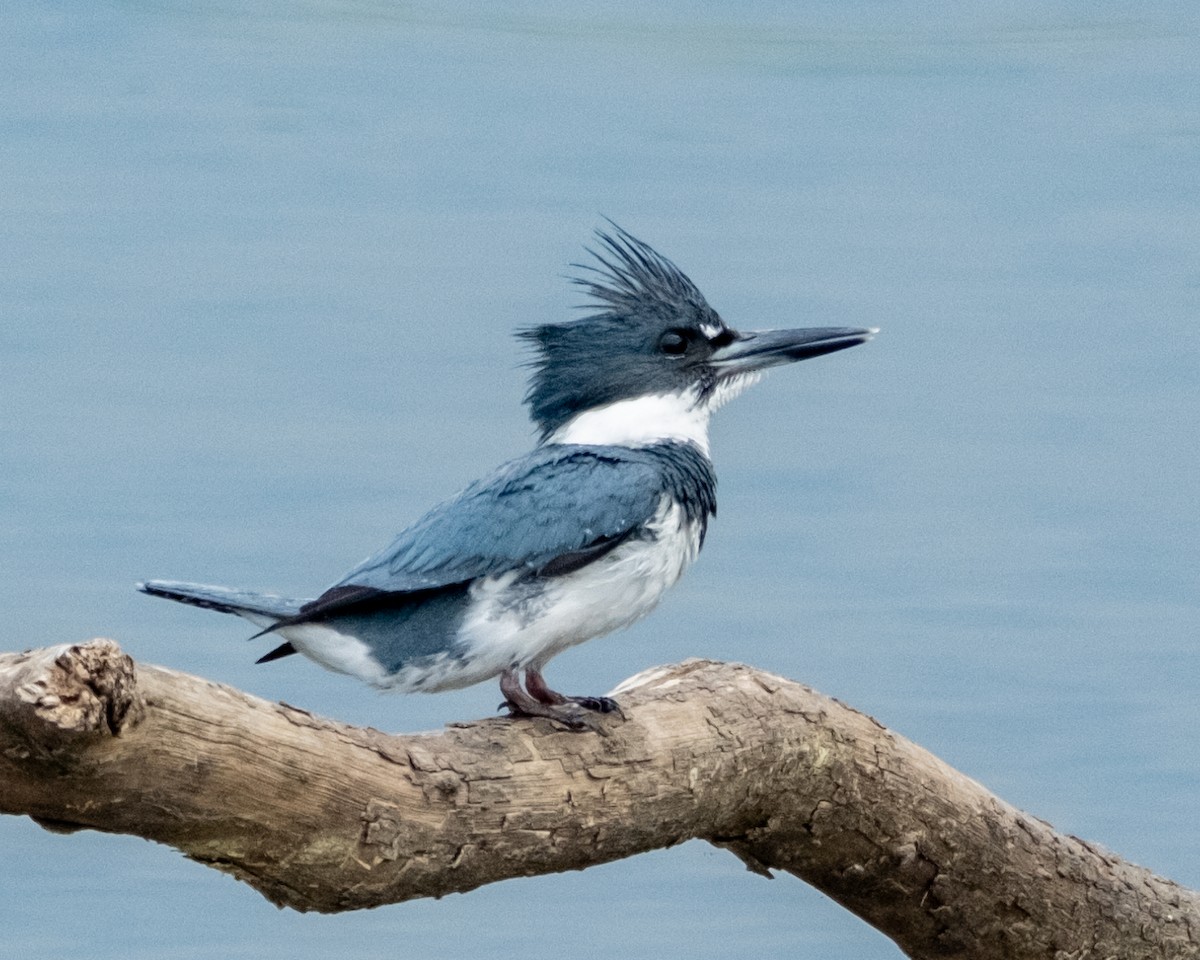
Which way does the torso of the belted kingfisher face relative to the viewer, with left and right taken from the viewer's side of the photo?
facing to the right of the viewer
